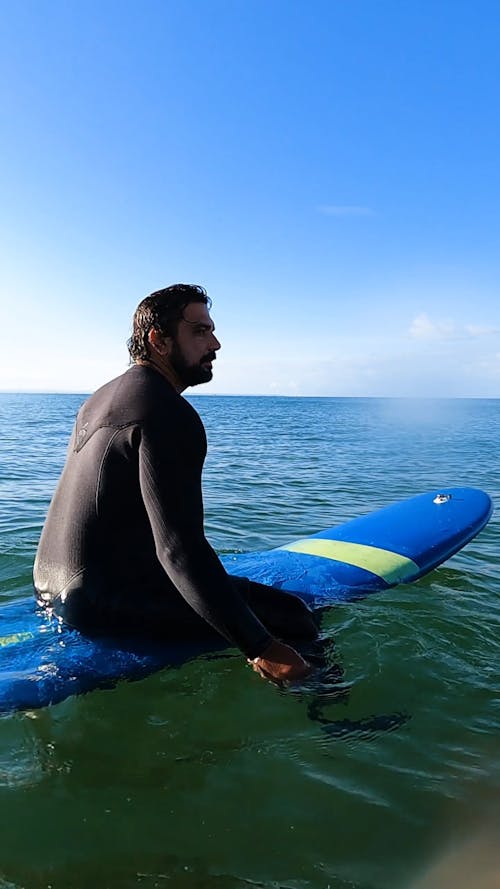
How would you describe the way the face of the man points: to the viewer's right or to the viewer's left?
to the viewer's right

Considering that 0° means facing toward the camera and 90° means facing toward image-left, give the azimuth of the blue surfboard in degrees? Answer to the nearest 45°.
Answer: approximately 225°

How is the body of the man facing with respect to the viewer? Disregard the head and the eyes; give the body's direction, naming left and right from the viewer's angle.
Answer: facing away from the viewer and to the right of the viewer
